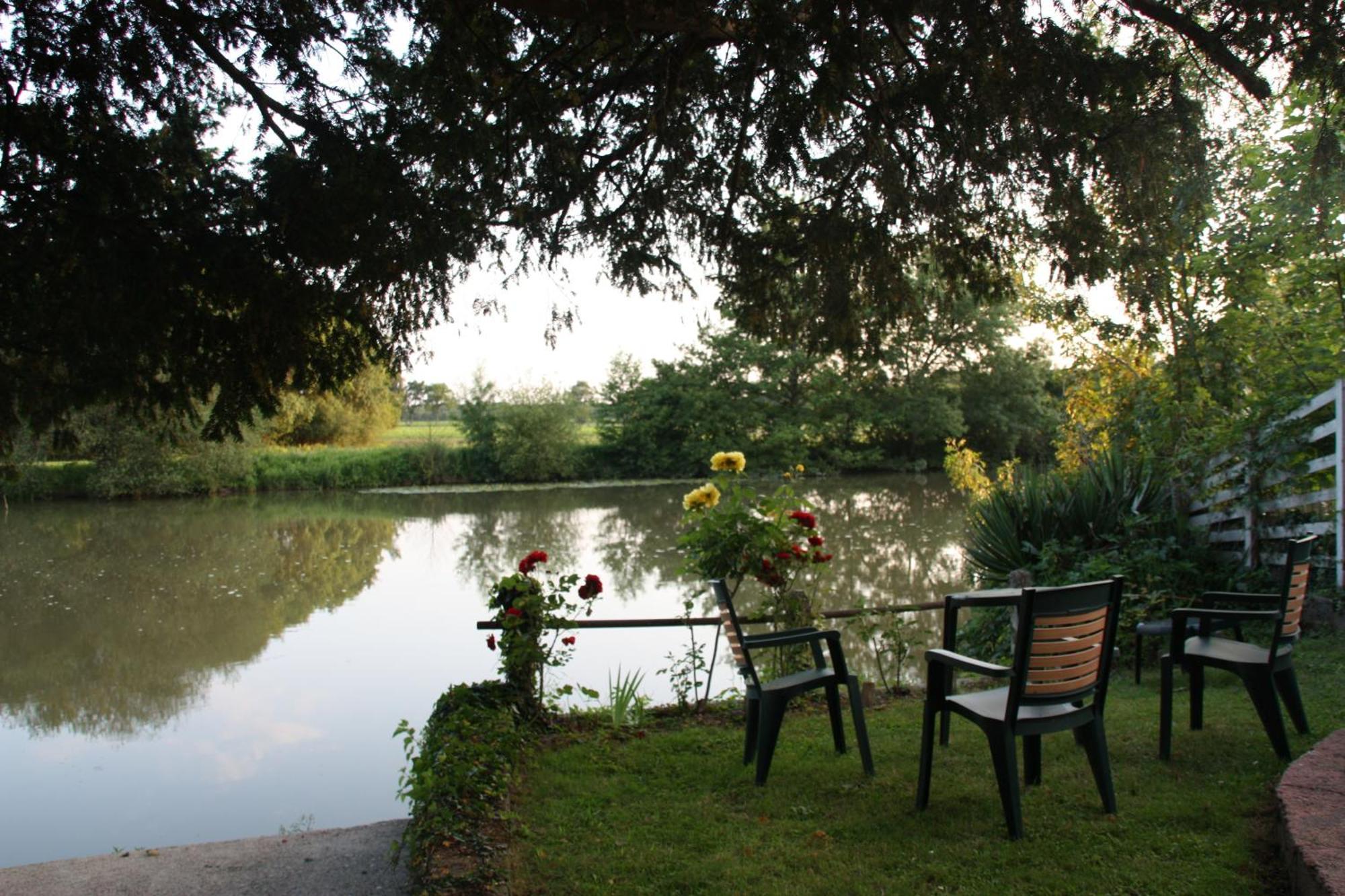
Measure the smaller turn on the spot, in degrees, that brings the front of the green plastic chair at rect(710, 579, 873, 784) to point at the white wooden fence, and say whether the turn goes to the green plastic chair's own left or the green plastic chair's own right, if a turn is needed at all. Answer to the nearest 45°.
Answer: approximately 45° to the green plastic chair's own left

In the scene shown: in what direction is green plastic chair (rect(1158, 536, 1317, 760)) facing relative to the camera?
to the viewer's left

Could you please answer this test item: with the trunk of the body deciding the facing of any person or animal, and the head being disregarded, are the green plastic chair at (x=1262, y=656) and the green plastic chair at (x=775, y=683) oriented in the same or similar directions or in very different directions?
very different directions

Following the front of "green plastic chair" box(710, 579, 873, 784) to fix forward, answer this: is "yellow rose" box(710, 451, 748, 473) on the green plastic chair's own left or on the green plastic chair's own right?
on the green plastic chair's own left

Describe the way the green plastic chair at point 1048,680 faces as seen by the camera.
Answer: facing away from the viewer and to the left of the viewer

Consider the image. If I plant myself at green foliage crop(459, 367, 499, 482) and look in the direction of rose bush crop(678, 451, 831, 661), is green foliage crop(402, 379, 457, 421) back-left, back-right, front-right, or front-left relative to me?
back-right

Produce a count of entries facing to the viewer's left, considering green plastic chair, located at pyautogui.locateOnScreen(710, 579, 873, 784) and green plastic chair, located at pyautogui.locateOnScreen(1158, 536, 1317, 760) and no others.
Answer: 1

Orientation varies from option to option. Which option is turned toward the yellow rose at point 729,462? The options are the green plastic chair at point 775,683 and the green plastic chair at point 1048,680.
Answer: the green plastic chair at point 1048,680

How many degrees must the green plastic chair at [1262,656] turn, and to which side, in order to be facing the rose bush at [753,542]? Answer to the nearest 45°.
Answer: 0° — it already faces it

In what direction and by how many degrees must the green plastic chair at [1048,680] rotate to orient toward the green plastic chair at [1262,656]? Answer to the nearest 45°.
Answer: approximately 90° to its right

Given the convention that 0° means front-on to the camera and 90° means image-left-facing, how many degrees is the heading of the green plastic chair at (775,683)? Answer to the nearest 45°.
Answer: approximately 270°

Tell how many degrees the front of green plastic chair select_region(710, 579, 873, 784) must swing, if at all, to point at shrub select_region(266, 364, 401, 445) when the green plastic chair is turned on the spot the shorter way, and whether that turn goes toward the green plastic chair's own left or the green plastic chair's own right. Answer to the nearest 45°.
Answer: approximately 135° to the green plastic chair's own left
